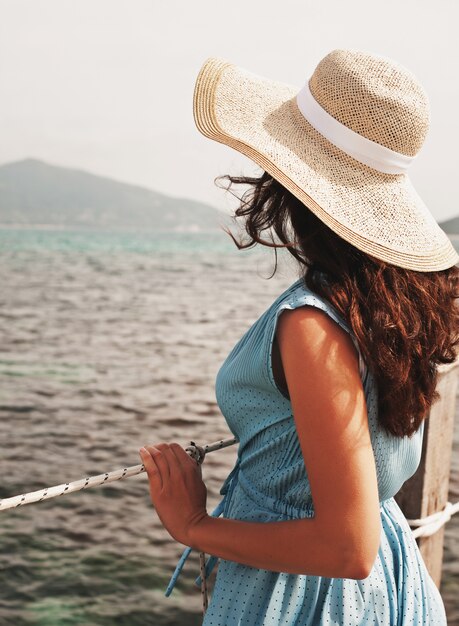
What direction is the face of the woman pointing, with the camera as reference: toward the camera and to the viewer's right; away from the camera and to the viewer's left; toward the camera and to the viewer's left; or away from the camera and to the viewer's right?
away from the camera and to the viewer's left

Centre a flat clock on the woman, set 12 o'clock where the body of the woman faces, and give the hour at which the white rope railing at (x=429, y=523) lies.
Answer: The white rope railing is roughly at 4 o'clock from the woman.

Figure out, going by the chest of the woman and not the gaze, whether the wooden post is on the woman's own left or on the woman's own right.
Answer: on the woman's own right

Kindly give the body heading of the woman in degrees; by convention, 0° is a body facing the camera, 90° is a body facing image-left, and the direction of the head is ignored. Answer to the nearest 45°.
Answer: approximately 90°
